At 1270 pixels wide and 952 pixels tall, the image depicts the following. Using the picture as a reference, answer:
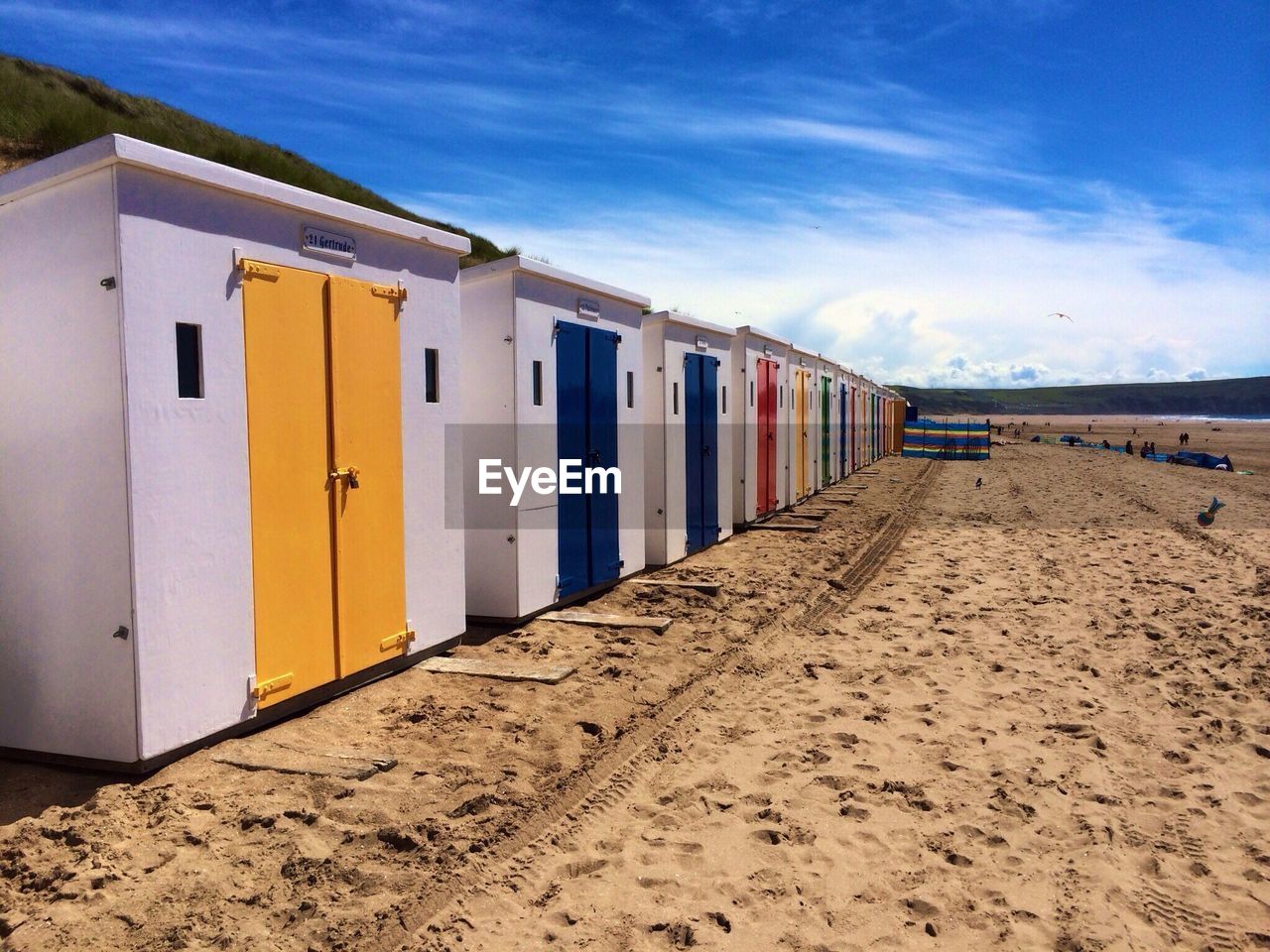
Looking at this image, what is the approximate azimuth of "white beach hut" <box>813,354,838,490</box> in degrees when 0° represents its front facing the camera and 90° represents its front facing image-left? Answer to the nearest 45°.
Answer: approximately 270°

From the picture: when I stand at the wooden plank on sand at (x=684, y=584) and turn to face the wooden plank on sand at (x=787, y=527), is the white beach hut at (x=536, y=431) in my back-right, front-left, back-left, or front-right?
back-left

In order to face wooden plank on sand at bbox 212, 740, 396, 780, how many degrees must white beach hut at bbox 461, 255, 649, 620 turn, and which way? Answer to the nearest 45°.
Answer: approximately 45° to its right

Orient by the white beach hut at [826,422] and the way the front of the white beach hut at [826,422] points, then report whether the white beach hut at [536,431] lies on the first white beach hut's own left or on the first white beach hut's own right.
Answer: on the first white beach hut's own right

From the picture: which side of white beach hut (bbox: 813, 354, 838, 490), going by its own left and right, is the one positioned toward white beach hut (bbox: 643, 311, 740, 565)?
right

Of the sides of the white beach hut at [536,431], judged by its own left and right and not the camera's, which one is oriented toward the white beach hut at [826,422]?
left

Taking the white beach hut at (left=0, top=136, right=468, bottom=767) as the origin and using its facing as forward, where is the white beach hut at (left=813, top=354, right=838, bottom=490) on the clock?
the white beach hut at (left=813, top=354, right=838, bottom=490) is roughly at 9 o'clock from the white beach hut at (left=0, top=136, right=468, bottom=767).

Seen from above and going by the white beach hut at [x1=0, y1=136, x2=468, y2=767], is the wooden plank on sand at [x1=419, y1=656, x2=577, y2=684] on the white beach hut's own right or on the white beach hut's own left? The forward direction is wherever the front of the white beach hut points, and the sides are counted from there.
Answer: on the white beach hut's own left
